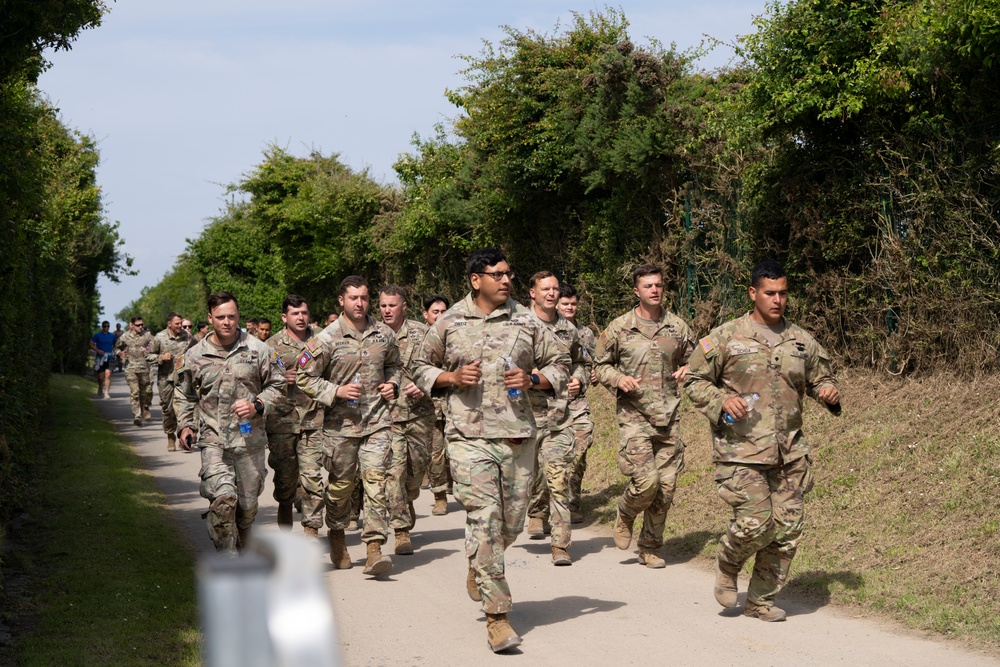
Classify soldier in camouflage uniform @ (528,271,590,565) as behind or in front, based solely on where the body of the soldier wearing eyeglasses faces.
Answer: behind

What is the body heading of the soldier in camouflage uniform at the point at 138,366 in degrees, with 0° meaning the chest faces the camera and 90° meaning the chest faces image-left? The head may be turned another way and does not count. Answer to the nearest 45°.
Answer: approximately 0°

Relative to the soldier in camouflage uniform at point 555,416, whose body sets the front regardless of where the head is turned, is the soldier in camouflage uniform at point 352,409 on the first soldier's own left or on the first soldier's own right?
on the first soldier's own right

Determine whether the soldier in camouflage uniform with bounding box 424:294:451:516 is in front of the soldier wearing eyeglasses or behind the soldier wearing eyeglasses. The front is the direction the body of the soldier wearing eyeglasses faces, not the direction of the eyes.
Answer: behind

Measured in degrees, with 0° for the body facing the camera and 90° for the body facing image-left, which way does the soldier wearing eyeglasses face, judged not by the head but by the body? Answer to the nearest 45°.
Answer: approximately 0°

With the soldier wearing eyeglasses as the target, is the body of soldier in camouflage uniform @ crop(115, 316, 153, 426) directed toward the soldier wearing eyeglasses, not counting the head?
yes

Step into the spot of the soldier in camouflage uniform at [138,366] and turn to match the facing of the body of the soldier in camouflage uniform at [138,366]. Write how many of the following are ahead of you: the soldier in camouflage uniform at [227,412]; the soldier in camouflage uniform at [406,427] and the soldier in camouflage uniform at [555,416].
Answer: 3

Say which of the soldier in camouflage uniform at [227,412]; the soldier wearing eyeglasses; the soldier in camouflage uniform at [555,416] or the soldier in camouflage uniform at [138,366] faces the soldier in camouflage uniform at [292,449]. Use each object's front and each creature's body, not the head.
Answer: the soldier in camouflage uniform at [138,366]
